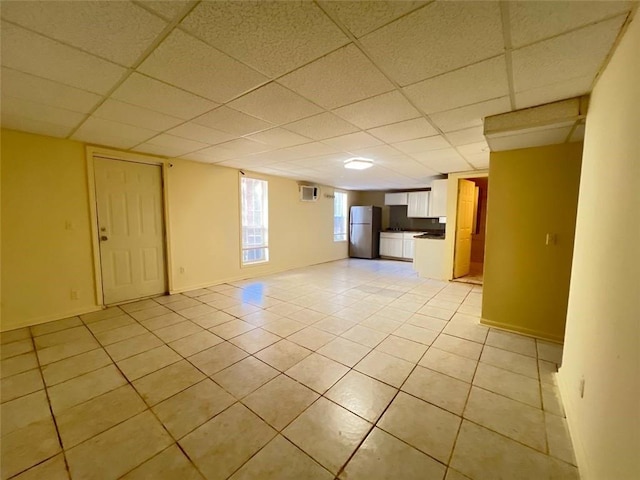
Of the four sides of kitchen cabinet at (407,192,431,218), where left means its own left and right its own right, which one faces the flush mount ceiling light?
front

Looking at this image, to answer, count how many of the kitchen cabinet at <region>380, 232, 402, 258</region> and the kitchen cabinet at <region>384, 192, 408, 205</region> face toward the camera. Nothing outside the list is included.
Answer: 2

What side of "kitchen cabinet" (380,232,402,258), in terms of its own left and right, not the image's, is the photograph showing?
front

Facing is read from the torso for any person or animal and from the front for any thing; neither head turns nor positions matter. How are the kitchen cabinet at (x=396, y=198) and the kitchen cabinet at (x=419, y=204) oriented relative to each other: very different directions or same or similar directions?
same or similar directions

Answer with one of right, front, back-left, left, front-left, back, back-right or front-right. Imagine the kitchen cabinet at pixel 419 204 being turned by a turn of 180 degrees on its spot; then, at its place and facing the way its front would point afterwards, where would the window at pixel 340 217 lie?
left

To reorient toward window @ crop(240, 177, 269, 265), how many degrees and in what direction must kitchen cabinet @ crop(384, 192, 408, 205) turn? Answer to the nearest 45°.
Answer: approximately 45° to its right

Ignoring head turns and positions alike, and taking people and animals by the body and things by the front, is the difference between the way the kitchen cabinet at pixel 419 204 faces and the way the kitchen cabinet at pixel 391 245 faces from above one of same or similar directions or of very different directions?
same or similar directions

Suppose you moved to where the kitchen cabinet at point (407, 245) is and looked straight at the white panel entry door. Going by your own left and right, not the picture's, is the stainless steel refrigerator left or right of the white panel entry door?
right

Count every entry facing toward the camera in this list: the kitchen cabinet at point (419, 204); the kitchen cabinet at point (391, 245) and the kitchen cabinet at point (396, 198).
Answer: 3

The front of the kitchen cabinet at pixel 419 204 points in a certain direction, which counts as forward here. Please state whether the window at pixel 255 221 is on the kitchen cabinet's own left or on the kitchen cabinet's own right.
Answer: on the kitchen cabinet's own right

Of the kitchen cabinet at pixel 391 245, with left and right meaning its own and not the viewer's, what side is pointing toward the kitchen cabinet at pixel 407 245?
left

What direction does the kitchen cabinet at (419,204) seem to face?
toward the camera

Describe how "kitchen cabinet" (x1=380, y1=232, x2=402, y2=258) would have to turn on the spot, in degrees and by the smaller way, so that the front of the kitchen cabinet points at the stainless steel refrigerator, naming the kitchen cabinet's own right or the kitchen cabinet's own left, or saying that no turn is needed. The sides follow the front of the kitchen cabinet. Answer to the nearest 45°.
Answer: approximately 90° to the kitchen cabinet's own right

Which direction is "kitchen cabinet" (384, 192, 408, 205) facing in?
toward the camera

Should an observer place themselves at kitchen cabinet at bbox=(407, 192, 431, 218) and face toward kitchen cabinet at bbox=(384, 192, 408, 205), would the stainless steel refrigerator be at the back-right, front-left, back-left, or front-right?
front-left
